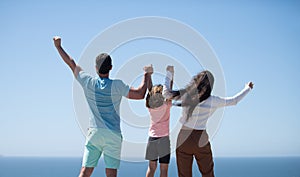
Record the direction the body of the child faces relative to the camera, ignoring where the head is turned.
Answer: away from the camera

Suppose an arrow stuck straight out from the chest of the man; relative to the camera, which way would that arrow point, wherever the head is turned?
away from the camera

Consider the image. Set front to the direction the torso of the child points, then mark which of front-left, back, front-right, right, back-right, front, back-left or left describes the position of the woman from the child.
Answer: back-right

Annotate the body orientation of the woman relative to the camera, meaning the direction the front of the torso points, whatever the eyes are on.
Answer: away from the camera

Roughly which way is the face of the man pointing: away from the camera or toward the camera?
away from the camera

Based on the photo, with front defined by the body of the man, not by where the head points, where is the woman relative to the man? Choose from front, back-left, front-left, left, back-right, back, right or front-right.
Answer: right

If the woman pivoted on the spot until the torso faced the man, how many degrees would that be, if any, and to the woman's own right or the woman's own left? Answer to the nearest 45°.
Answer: approximately 90° to the woman's own left
